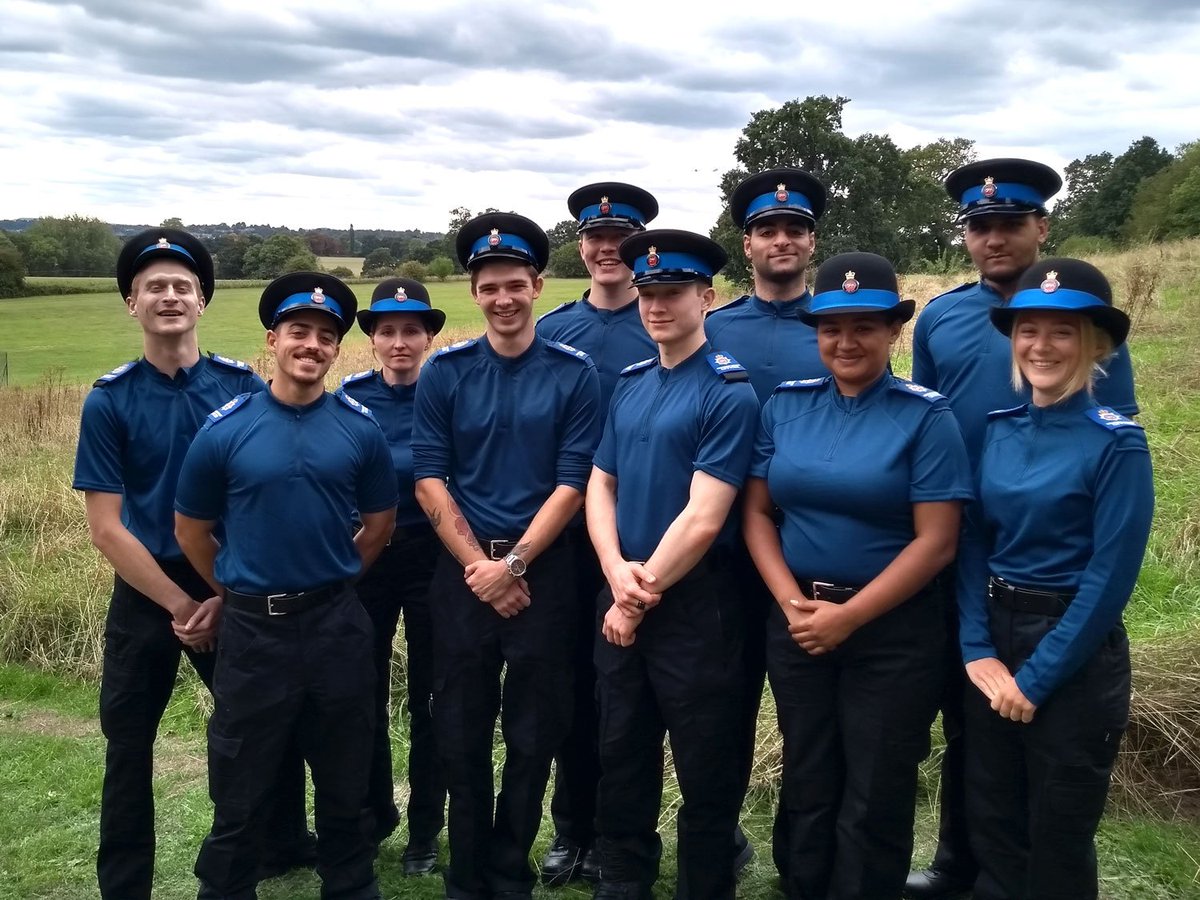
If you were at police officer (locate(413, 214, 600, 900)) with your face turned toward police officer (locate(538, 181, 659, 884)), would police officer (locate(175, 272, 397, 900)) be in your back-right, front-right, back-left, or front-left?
back-left

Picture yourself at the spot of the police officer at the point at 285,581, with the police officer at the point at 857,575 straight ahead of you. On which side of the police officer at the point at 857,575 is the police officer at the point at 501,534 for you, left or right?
left

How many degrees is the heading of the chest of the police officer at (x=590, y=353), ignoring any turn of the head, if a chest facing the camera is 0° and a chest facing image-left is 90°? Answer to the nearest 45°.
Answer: approximately 0°

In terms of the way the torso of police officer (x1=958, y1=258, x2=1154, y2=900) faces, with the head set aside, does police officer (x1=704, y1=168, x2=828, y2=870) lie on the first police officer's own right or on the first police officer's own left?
on the first police officer's own right

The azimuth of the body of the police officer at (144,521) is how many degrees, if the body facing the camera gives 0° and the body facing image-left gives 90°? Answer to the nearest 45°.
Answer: approximately 0°

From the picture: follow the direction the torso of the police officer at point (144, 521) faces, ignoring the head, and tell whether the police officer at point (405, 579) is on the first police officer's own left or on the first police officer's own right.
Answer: on the first police officer's own left

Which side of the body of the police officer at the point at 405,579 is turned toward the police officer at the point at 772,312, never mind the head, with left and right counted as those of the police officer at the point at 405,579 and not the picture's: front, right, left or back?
left

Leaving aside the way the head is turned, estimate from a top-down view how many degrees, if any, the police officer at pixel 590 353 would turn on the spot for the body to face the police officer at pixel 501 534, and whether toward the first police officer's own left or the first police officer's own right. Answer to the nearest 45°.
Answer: approximately 45° to the first police officer's own right
